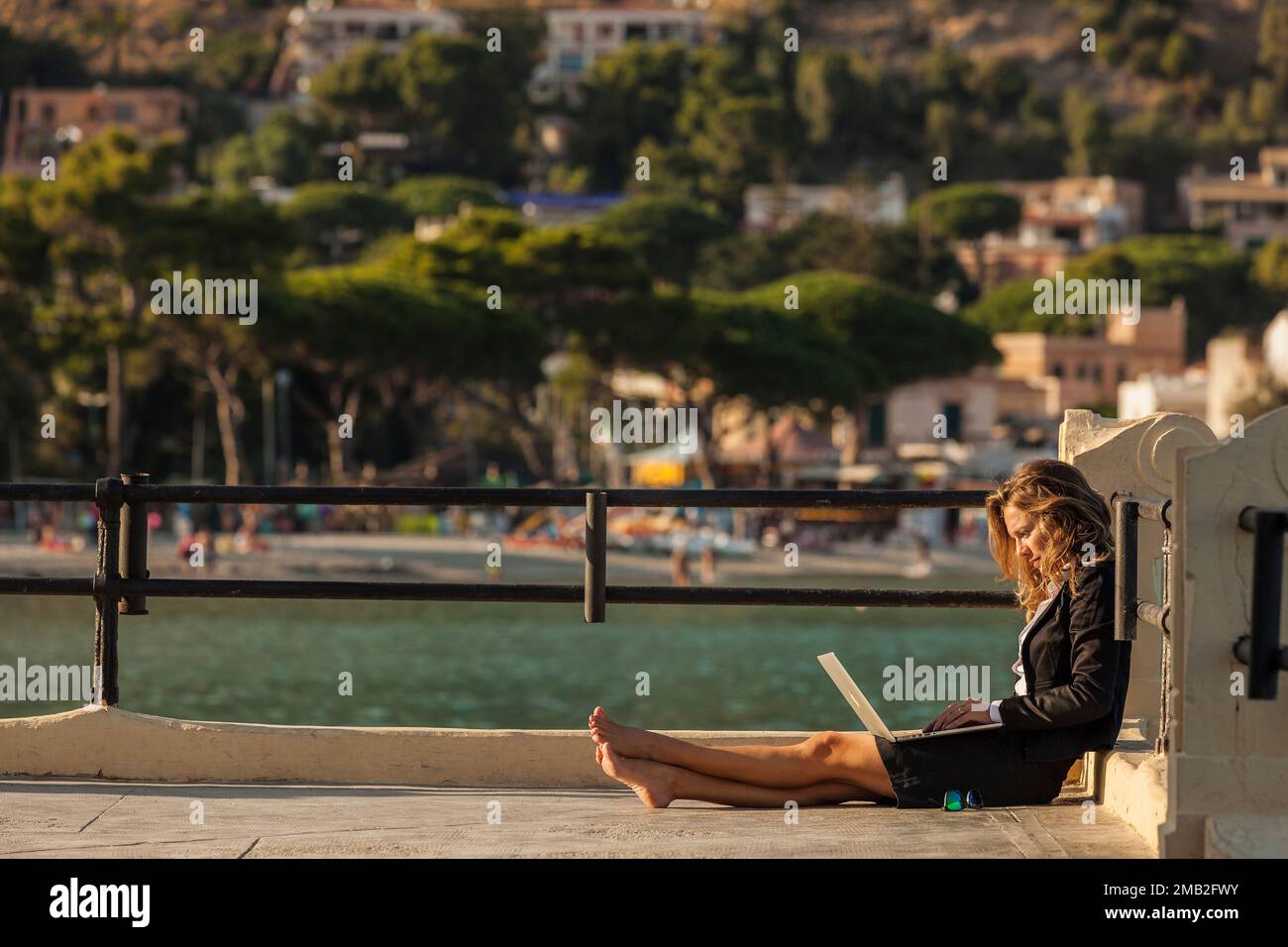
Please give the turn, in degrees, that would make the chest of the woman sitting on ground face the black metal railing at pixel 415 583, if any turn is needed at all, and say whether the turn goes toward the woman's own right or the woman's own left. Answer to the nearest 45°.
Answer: approximately 45° to the woman's own right

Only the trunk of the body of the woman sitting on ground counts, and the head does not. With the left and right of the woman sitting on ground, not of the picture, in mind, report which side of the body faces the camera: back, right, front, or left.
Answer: left

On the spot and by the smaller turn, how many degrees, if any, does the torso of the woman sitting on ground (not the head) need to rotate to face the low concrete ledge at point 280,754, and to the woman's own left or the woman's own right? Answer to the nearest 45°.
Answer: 0° — they already face it
